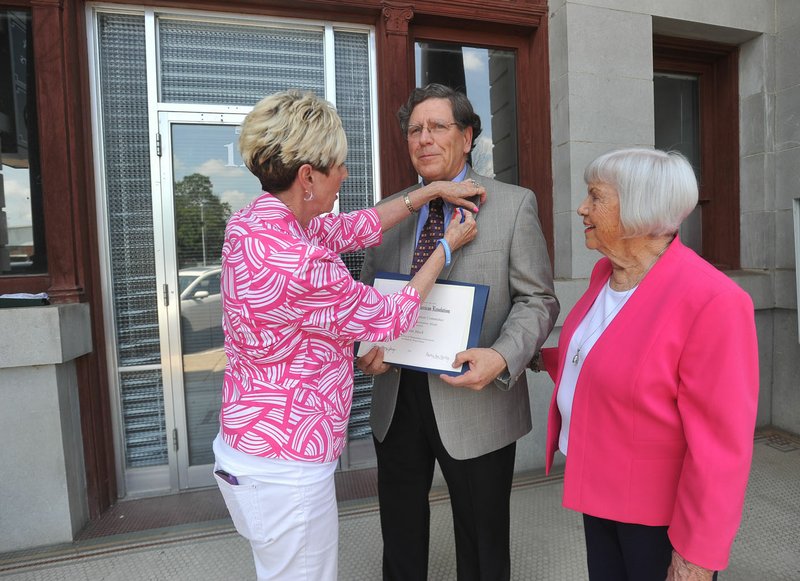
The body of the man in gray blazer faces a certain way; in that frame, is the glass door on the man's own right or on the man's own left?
on the man's own right

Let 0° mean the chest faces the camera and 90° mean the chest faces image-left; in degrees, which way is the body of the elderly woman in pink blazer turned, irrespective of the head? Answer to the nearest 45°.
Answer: approximately 45°

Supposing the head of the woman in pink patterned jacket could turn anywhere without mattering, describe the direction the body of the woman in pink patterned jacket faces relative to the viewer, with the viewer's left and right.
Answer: facing away from the viewer and to the right of the viewer

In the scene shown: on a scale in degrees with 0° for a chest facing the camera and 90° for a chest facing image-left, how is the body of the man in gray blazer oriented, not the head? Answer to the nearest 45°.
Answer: approximately 45°

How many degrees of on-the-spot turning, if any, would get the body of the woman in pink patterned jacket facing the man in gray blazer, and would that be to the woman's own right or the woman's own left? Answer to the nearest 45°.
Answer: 0° — they already face them

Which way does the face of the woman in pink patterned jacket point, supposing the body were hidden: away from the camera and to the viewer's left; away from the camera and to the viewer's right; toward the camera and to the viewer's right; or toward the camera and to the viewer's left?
away from the camera and to the viewer's right

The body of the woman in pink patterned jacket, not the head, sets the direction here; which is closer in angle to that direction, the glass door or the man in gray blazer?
the man in gray blazer
